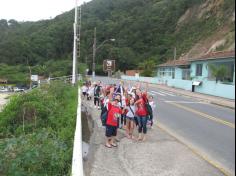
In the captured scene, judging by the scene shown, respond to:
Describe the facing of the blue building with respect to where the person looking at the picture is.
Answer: facing the viewer and to the left of the viewer

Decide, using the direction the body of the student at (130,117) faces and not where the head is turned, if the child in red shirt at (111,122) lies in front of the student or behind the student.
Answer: in front

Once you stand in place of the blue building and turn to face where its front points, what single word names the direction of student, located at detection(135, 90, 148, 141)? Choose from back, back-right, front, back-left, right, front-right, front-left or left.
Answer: front-left

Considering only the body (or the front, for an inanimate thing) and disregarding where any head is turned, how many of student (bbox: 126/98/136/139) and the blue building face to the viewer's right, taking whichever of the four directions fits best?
0

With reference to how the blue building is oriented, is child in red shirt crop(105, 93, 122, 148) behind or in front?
in front

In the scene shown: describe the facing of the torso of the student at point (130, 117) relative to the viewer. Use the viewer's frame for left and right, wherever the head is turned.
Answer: facing the viewer
